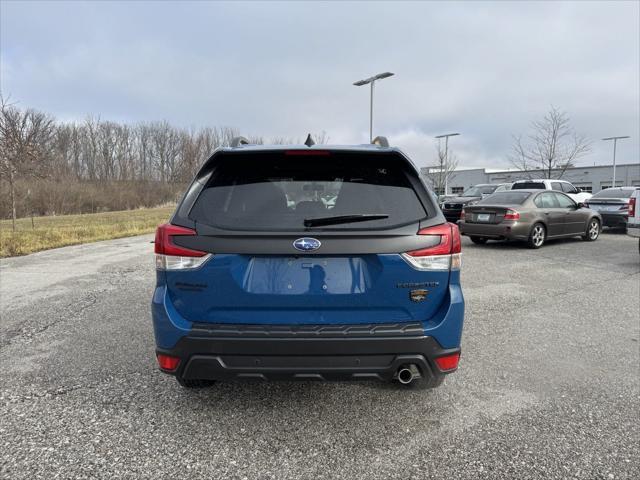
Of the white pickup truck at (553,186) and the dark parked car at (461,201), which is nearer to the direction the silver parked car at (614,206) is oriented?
the white pickup truck

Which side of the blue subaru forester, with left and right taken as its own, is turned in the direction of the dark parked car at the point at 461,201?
front

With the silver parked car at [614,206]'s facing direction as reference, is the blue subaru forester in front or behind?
behind

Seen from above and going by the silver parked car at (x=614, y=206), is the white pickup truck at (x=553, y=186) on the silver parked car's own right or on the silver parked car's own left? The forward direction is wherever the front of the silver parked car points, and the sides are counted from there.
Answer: on the silver parked car's own left

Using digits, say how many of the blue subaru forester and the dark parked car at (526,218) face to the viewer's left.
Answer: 0

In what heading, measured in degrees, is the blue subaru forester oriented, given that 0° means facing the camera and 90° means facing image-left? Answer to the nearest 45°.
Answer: approximately 180°

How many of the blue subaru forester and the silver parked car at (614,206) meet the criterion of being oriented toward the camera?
0

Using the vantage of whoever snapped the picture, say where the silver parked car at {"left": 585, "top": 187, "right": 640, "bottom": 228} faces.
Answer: facing away from the viewer and to the right of the viewer

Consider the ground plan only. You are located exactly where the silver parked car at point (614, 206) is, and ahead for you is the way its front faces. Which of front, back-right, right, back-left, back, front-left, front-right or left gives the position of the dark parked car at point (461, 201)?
back-left

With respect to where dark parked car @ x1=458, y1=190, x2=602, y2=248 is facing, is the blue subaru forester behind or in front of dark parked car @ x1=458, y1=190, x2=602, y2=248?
behind

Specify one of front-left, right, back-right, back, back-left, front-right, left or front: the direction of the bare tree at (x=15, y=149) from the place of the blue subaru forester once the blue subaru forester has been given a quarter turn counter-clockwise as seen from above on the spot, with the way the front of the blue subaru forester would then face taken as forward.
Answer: front-right
